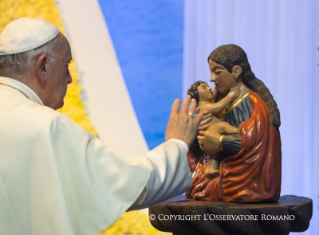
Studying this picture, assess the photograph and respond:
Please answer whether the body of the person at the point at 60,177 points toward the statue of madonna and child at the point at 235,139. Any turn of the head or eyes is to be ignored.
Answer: yes

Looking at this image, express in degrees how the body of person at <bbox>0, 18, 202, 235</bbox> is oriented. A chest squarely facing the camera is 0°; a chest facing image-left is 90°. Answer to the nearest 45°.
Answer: approximately 225°

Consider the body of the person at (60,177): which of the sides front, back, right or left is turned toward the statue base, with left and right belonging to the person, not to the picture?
front
